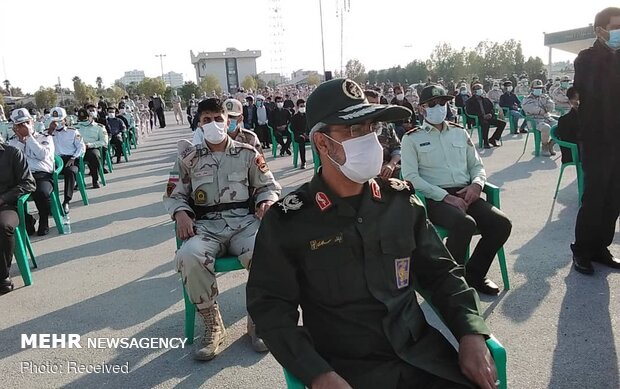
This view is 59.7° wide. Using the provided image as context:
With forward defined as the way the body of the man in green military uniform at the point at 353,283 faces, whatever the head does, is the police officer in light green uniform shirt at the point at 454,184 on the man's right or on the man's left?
on the man's left

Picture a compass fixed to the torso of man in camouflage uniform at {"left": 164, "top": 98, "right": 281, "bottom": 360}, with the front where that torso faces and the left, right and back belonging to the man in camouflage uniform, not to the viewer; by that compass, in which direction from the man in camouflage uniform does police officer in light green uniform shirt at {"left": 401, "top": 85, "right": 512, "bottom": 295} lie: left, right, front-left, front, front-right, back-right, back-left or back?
left

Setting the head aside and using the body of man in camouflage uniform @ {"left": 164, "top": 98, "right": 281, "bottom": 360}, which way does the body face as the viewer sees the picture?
toward the camera

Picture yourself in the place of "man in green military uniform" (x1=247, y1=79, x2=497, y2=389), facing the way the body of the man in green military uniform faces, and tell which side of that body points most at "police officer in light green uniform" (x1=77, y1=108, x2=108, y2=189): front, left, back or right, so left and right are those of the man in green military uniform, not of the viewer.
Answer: back

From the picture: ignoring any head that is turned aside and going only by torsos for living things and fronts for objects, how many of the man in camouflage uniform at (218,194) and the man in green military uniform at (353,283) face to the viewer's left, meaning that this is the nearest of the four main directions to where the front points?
0

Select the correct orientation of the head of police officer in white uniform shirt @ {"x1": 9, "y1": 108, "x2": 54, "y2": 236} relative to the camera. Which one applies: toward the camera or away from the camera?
toward the camera

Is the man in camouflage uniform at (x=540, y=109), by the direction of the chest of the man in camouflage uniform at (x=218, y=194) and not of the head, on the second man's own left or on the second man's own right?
on the second man's own left

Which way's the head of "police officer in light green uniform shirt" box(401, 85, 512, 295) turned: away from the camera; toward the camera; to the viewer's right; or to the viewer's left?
toward the camera

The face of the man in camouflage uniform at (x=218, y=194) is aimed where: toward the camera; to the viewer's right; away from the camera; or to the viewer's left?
toward the camera

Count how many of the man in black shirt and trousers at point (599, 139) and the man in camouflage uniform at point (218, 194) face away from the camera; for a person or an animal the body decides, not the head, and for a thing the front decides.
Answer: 0

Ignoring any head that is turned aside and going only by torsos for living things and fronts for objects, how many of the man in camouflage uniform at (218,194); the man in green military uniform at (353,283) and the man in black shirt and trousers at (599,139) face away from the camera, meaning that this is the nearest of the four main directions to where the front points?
0
